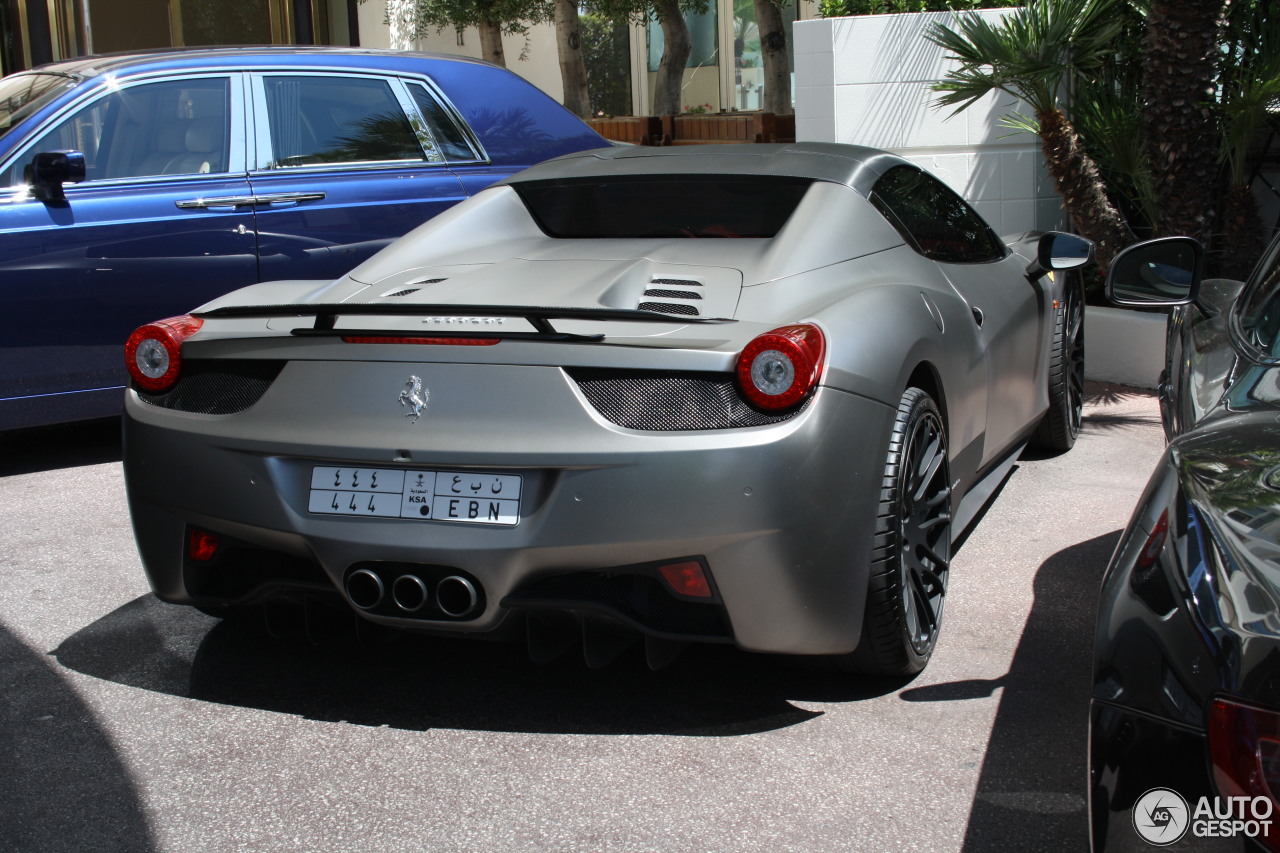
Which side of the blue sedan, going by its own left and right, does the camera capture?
left

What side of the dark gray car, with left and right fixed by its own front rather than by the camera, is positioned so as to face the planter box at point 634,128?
front

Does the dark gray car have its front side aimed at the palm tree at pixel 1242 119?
yes

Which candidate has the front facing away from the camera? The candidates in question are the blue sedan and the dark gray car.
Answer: the dark gray car

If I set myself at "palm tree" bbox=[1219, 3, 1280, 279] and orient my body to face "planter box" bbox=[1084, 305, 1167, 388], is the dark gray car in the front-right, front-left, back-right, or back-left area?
front-left

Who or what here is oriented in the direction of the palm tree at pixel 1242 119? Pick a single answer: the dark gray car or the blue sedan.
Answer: the dark gray car

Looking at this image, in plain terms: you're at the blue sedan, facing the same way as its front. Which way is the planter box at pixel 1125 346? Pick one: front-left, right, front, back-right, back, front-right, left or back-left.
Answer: back

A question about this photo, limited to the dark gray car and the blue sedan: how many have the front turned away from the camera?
1

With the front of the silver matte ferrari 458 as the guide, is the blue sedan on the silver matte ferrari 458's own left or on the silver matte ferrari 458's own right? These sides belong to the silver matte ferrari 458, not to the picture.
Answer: on the silver matte ferrari 458's own left

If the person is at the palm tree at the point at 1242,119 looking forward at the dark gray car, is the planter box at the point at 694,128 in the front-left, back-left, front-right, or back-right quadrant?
back-right

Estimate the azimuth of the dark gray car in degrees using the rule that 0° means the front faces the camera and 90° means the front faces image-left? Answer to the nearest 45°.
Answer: approximately 180°

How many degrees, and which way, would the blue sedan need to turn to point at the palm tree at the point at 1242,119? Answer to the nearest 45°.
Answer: approximately 180°

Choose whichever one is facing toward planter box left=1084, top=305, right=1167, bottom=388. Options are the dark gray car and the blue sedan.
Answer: the dark gray car

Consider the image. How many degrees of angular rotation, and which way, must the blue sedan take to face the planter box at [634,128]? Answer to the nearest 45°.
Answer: approximately 90° to its right

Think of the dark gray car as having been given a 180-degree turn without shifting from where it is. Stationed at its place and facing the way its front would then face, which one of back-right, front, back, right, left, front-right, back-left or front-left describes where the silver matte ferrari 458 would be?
back-right

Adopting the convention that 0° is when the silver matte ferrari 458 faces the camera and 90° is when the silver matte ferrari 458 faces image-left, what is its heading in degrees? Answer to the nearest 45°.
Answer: approximately 225°
